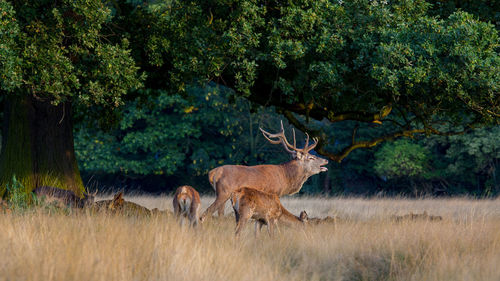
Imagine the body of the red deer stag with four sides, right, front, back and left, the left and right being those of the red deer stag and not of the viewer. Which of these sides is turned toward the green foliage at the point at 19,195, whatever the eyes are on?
back

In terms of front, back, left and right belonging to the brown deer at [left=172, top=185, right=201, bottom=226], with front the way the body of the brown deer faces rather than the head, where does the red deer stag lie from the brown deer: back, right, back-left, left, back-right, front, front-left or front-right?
front-right

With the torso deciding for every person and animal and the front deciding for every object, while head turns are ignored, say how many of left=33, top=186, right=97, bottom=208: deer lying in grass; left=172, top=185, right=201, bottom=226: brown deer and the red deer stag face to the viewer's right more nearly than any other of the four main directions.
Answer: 2

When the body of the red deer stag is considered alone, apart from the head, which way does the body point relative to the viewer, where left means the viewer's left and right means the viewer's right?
facing to the right of the viewer

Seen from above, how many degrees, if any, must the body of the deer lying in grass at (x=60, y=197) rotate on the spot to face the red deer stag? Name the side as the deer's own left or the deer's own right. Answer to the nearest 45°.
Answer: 0° — it already faces it

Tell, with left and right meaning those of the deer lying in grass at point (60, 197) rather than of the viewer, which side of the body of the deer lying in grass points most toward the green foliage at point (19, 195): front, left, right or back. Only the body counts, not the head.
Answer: back

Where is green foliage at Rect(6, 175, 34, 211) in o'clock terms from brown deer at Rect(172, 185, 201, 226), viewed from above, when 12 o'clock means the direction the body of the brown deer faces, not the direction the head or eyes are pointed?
The green foliage is roughly at 10 o'clock from the brown deer.

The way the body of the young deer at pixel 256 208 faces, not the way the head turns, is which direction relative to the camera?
to the viewer's right

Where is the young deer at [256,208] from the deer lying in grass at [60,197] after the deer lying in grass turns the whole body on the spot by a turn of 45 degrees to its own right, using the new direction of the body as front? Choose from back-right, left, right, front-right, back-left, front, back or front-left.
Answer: front

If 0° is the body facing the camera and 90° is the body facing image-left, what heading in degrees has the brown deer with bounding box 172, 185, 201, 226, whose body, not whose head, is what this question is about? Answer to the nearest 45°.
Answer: approximately 180°

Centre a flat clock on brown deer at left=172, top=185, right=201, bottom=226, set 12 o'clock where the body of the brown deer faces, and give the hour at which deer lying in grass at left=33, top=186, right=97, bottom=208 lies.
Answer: The deer lying in grass is roughly at 10 o'clock from the brown deer.

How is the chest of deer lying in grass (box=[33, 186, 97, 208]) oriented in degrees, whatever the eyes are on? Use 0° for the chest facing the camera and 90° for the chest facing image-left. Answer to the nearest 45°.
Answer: approximately 270°

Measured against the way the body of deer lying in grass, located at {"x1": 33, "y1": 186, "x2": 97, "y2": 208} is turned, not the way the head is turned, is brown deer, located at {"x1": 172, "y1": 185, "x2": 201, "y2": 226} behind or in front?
in front
